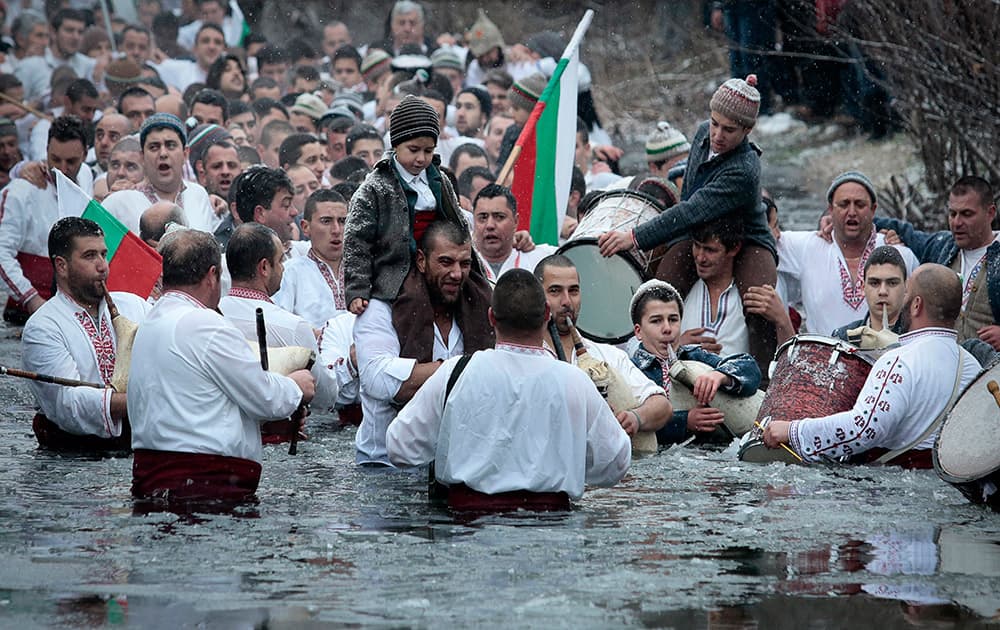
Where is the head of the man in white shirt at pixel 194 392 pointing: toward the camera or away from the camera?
away from the camera

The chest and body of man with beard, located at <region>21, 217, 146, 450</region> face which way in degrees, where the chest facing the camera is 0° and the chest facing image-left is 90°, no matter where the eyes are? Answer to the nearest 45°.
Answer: approximately 315°

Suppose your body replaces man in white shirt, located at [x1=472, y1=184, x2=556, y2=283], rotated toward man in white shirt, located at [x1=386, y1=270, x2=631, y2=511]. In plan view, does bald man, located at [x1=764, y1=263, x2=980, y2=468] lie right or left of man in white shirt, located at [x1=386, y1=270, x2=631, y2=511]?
left

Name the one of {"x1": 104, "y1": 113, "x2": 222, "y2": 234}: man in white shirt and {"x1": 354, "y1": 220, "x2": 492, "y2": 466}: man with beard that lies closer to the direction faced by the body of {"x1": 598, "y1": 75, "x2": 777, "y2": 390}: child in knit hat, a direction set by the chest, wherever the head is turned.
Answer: the man with beard

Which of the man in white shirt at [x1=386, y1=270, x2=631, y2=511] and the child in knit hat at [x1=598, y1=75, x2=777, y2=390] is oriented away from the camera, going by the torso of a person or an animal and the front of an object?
the man in white shirt

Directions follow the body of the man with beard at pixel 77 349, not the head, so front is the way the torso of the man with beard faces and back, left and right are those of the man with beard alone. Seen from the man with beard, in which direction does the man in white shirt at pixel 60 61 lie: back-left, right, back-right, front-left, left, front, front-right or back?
back-left

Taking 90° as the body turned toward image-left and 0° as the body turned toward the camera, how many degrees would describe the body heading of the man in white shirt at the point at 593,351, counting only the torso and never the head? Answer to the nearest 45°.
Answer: approximately 0°

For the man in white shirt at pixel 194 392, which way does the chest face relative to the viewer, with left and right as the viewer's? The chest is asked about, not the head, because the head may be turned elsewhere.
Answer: facing away from the viewer and to the right of the viewer

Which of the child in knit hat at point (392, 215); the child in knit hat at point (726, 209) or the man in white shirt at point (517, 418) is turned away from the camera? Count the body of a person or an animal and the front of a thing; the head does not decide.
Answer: the man in white shirt
